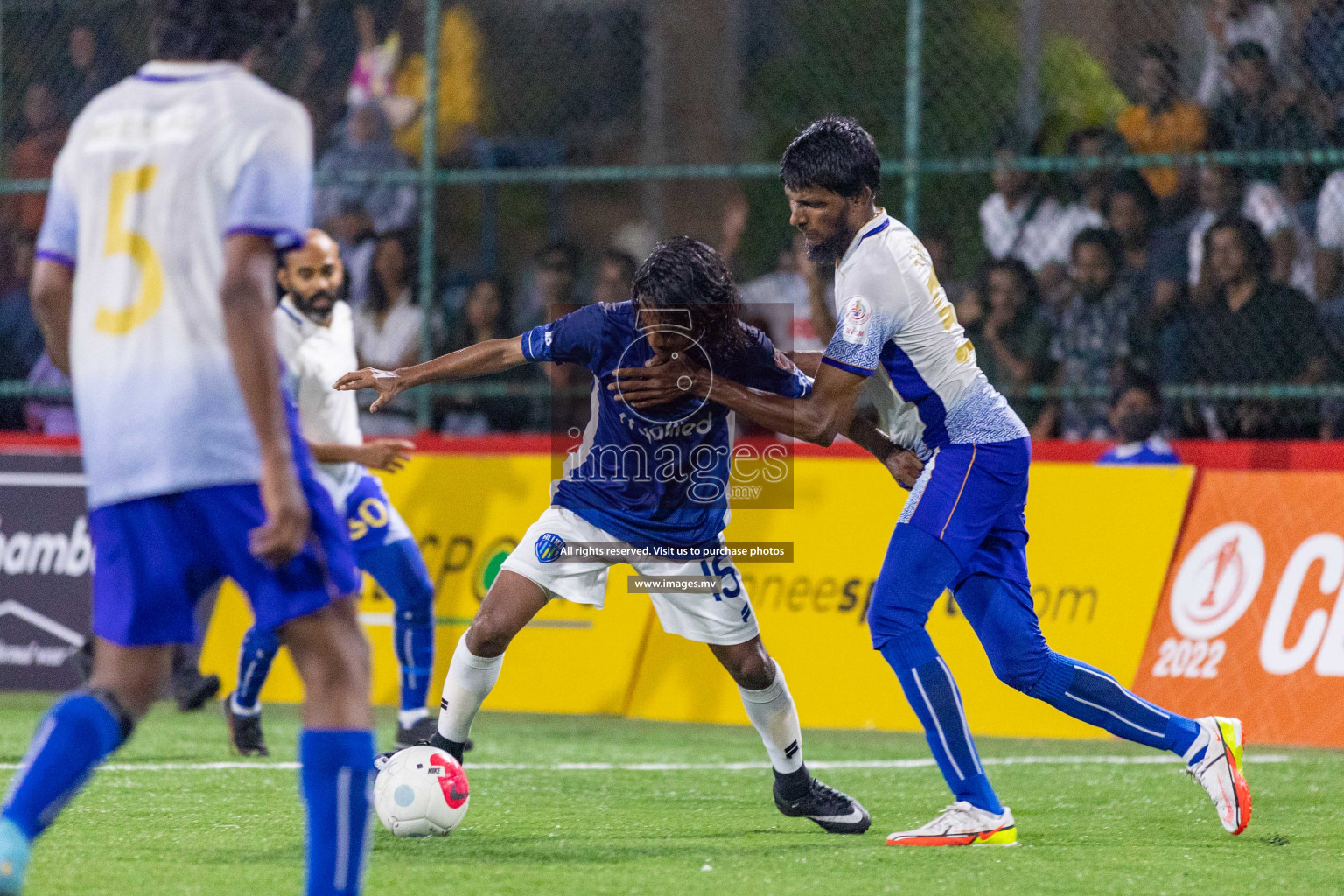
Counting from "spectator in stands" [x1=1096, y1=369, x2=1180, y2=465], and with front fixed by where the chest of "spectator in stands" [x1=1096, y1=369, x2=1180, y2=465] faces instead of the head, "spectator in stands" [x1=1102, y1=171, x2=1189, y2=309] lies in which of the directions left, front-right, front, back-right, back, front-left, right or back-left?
back

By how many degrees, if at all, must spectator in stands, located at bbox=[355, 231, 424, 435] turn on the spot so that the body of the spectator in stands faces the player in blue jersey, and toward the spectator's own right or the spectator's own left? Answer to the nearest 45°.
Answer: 0° — they already face them

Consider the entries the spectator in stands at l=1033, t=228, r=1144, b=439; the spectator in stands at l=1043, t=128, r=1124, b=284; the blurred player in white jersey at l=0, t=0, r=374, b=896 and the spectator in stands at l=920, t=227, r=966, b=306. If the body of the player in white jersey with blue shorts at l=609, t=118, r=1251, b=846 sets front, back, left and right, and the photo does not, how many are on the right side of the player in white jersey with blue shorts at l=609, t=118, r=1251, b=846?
3

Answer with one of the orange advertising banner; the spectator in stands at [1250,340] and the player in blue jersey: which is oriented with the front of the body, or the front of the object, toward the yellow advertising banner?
the spectator in stands

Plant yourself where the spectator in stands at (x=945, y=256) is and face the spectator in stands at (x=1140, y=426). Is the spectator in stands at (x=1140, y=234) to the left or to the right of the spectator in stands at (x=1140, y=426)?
left

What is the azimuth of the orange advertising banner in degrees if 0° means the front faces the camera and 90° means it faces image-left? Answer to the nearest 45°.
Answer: approximately 0°

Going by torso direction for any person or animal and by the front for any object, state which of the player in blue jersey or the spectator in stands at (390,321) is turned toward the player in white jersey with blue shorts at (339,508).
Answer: the spectator in stands

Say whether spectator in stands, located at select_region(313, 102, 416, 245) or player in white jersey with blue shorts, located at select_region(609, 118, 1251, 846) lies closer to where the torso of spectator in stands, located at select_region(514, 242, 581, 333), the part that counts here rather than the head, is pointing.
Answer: the player in white jersey with blue shorts
